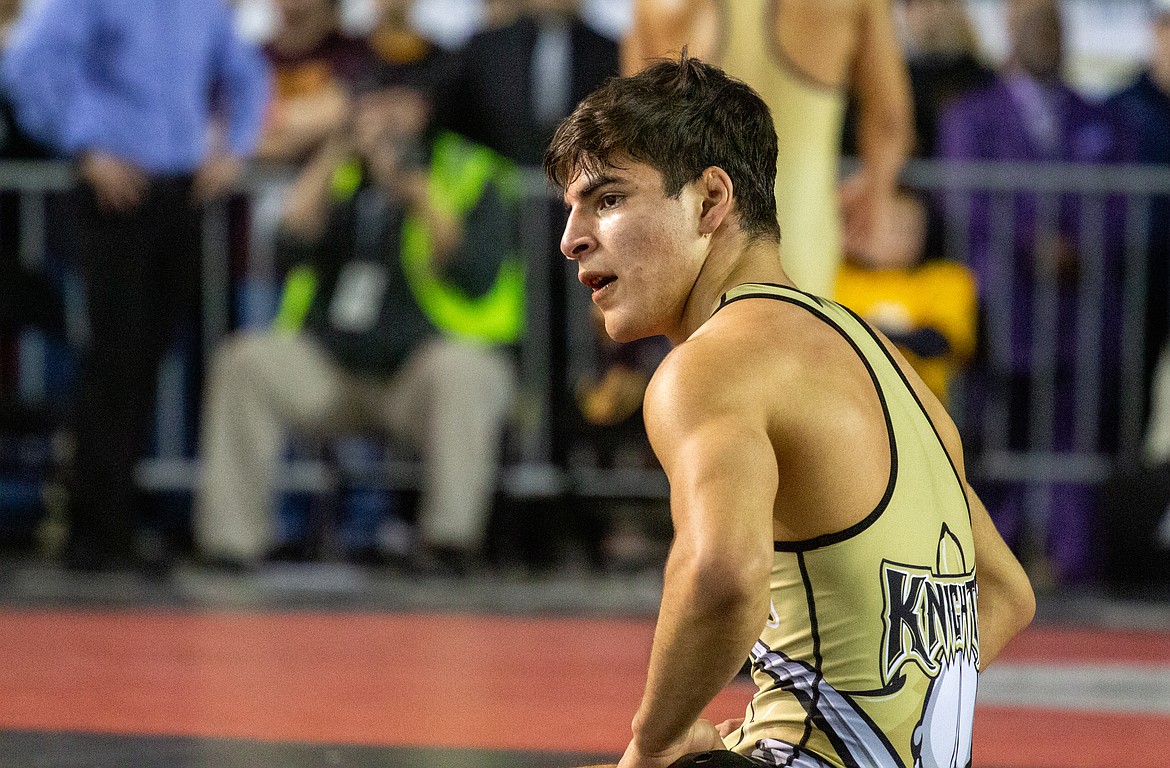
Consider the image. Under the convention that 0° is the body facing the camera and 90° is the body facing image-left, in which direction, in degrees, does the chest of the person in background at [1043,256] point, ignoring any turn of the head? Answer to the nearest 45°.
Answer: approximately 0°

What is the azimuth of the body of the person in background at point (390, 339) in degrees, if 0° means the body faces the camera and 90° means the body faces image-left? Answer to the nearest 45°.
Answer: approximately 0°

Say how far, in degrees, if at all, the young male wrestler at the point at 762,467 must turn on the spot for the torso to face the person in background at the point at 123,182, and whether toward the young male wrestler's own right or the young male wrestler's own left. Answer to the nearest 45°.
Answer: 0° — they already face them

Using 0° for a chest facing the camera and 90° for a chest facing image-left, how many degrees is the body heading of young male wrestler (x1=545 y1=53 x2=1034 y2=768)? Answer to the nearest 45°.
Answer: approximately 135°

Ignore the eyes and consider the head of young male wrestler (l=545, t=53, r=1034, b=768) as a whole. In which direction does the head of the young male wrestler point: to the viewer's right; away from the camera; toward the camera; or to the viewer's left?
to the viewer's left

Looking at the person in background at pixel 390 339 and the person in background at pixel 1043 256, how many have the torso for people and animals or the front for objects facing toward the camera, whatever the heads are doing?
2

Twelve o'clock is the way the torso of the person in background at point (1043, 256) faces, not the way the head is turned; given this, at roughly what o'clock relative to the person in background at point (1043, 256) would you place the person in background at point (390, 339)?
the person in background at point (390, 339) is roughly at 2 o'clock from the person in background at point (1043, 256).
